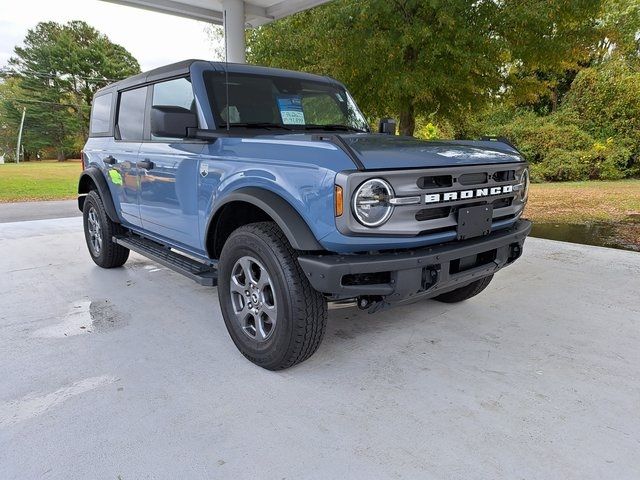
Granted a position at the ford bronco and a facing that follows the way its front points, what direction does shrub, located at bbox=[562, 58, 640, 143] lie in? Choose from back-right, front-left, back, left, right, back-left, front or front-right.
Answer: left

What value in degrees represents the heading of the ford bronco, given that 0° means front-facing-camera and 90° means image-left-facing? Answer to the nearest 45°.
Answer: approximately 315°

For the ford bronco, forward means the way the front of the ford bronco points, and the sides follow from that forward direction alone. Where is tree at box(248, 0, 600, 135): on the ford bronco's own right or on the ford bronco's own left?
on the ford bronco's own left
